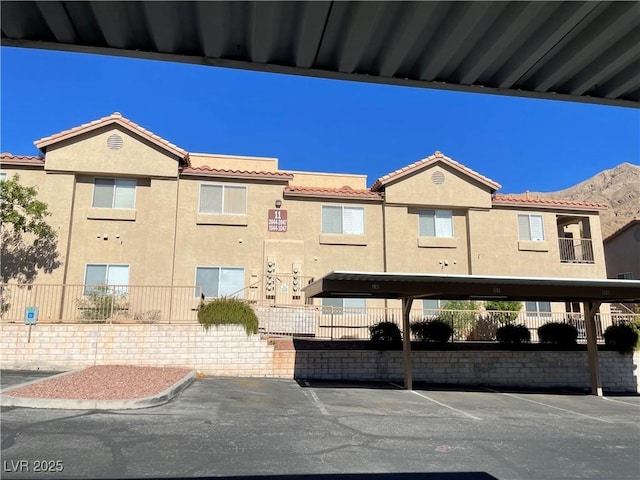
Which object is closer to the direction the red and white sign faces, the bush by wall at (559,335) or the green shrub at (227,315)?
the green shrub

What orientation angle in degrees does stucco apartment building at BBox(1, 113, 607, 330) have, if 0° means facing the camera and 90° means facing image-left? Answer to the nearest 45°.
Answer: approximately 0°

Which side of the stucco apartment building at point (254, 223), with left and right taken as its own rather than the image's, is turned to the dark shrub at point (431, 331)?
front

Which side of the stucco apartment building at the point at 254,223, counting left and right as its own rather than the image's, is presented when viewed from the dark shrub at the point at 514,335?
left

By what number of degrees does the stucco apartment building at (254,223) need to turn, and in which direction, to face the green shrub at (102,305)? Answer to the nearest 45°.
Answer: approximately 45° to its right

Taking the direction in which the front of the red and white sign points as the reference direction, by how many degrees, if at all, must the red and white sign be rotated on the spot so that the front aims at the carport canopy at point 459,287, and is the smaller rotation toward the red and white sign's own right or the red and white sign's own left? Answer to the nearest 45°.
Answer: approximately 45° to the red and white sign's own left
